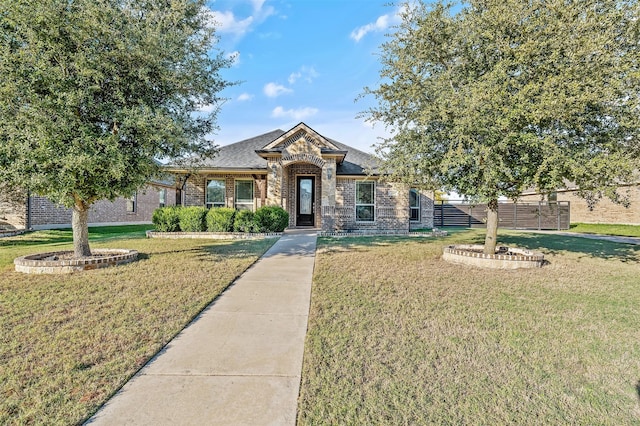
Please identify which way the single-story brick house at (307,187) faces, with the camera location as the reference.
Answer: facing the viewer

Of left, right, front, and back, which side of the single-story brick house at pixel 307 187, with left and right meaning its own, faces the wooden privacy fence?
left

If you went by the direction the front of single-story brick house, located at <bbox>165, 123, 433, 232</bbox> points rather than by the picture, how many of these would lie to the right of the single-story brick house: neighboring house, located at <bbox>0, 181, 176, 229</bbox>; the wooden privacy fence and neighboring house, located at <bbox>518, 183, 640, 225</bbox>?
1

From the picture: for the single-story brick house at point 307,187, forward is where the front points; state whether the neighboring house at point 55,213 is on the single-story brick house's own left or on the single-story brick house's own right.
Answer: on the single-story brick house's own right

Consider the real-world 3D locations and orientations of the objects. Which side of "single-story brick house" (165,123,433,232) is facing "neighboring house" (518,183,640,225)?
left

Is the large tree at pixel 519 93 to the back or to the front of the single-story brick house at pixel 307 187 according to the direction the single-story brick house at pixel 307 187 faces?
to the front

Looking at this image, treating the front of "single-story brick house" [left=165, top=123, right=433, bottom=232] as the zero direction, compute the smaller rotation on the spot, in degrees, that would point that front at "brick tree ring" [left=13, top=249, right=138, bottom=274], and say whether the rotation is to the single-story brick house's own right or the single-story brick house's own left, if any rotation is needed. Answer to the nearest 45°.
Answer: approximately 45° to the single-story brick house's own right

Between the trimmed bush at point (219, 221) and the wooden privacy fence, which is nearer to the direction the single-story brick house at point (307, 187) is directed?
the trimmed bush

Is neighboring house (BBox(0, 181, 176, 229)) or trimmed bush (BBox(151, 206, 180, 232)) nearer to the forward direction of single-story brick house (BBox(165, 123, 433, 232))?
the trimmed bush

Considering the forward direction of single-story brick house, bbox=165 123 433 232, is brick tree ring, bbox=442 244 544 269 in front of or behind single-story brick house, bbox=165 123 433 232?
in front
